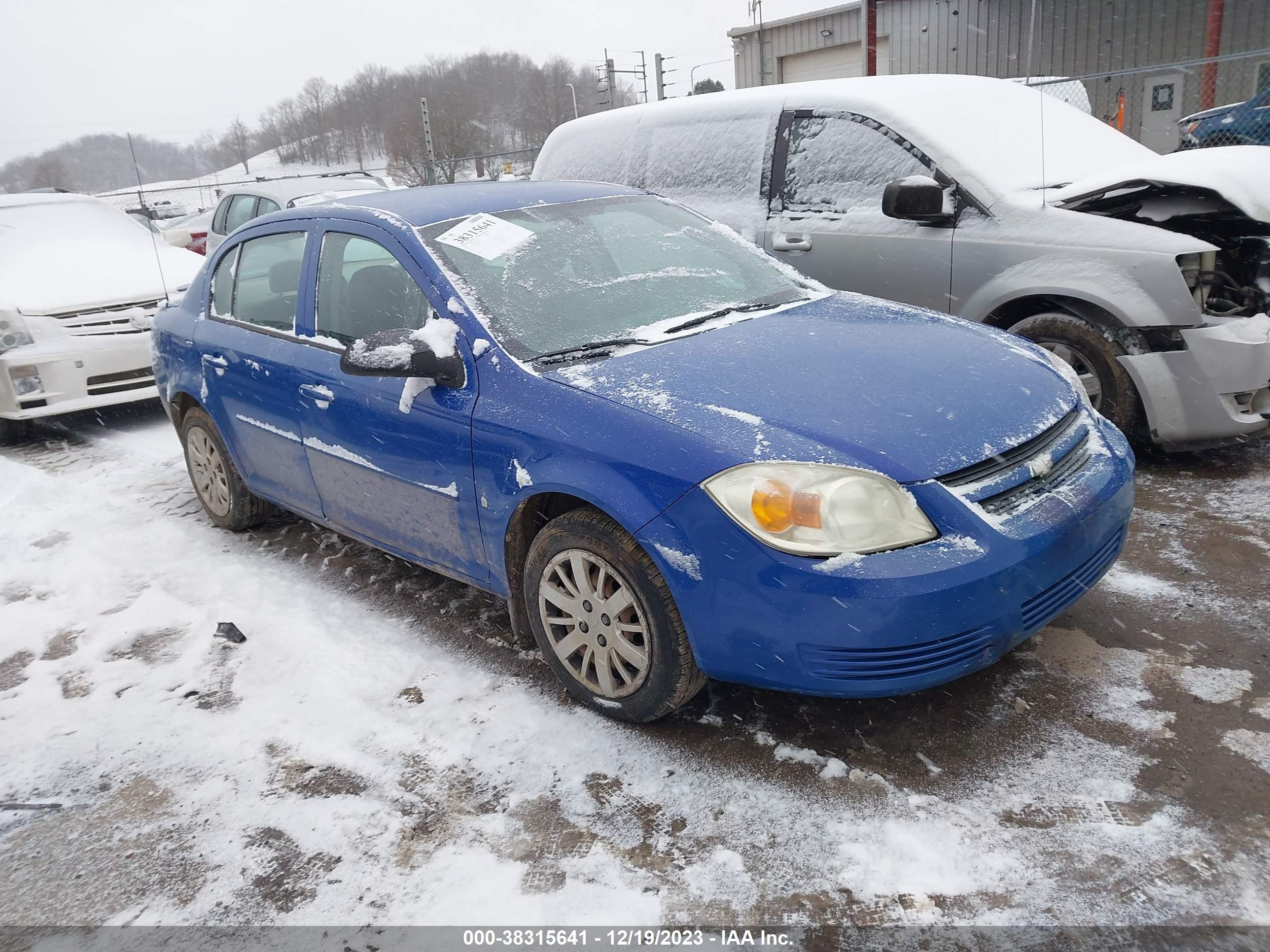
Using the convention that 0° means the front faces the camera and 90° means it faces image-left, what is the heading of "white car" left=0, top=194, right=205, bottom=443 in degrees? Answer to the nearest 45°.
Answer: approximately 315°

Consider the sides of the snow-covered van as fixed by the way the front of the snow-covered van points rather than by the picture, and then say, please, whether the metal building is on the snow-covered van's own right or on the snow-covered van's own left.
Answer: on the snow-covered van's own left

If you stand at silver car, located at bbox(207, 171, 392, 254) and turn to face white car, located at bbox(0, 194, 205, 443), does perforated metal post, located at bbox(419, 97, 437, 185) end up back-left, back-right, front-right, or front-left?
back-left

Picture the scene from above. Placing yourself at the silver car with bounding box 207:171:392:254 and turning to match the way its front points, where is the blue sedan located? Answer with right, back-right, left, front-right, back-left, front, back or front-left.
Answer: front-right

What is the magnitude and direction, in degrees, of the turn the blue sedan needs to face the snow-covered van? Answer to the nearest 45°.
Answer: approximately 90° to its left

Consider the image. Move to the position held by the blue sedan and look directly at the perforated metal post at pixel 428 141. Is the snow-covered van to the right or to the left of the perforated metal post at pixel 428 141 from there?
right

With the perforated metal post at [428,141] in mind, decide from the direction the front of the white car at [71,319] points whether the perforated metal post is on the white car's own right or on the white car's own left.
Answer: on the white car's own left

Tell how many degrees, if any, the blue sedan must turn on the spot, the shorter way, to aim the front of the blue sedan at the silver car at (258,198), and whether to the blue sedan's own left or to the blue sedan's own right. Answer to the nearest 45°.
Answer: approximately 180°

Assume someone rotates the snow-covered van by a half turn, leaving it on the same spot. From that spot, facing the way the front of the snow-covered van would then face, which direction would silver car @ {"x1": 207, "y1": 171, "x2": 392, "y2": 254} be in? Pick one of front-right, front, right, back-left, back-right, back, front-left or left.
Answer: front

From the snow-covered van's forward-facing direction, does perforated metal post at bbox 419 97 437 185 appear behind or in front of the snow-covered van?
behind
